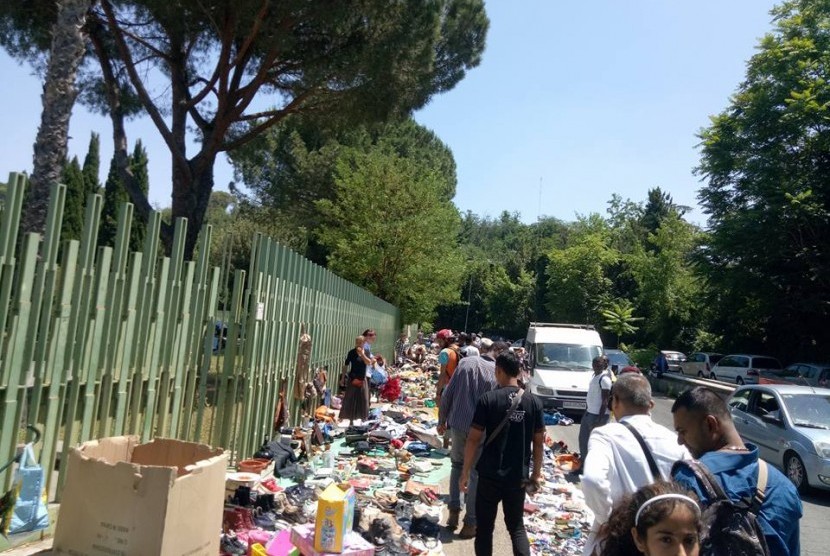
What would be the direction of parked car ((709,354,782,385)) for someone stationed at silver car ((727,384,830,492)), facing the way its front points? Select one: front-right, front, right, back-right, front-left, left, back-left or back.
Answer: back-left

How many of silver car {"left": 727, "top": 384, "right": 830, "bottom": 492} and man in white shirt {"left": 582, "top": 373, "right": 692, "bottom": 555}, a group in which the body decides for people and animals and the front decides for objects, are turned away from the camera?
1

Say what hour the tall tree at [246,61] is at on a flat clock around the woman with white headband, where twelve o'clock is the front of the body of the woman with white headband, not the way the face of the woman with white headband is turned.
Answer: The tall tree is roughly at 6 o'clock from the woman with white headband.

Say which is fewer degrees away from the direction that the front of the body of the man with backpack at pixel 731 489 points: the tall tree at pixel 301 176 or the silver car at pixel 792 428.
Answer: the tall tree

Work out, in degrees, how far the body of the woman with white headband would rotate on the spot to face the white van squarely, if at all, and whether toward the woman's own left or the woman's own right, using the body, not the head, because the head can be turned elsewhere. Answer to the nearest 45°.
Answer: approximately 135° to the woman's own left

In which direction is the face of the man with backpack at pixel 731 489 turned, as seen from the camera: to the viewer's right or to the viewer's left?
to the viewer's left

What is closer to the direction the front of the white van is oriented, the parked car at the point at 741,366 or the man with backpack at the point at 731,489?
the man with backpack

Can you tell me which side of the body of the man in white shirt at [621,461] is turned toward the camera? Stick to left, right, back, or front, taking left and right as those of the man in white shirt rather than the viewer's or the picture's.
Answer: back

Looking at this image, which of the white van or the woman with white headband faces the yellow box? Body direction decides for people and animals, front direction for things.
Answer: the white van

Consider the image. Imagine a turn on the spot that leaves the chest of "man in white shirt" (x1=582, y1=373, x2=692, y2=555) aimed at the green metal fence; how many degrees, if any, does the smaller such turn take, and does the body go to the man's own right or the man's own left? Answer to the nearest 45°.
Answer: approximately 90° to the man's own left
